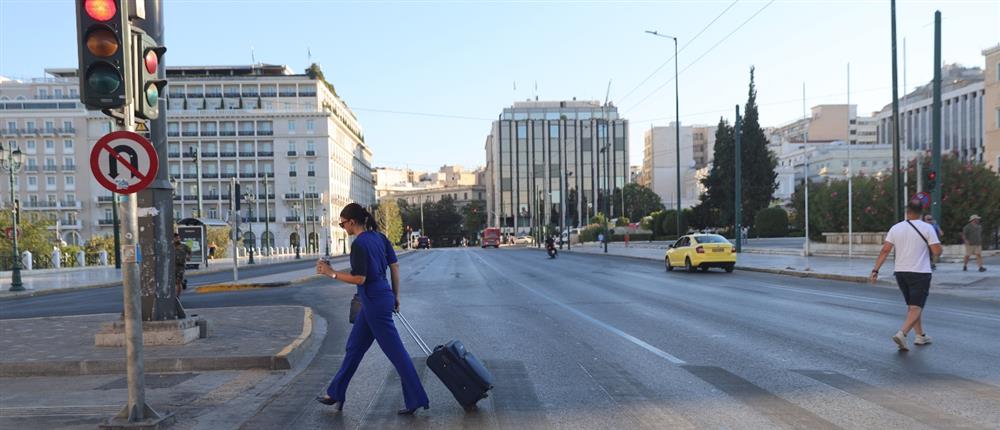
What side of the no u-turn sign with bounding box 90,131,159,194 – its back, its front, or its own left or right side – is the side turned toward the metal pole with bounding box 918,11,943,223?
left

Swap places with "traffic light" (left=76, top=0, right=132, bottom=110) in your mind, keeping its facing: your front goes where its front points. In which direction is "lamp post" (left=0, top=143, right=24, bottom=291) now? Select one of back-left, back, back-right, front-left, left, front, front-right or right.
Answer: back

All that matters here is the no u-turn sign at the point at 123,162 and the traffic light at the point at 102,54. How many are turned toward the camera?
2

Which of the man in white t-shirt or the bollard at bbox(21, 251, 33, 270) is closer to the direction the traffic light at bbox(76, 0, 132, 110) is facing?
the man in white t-shirt

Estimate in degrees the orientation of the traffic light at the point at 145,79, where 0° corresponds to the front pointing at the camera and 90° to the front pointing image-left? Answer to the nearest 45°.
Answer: approximately 315°

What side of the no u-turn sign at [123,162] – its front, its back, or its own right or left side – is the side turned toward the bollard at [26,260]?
back

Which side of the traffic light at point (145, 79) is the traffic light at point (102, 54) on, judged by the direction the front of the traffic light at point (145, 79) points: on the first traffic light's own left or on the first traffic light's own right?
on the first traffic light's own right

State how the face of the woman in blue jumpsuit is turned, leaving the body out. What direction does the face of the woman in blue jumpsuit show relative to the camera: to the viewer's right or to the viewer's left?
to the viewer's left

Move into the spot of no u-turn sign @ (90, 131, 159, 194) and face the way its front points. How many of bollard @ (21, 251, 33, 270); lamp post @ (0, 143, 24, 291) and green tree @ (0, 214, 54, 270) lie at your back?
3

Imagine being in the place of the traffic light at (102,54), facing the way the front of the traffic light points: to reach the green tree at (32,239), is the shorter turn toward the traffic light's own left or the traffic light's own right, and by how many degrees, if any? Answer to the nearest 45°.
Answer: approximately 180°

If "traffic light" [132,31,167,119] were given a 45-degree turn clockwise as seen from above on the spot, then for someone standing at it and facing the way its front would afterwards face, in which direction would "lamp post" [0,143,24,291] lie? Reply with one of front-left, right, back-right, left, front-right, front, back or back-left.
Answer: back
